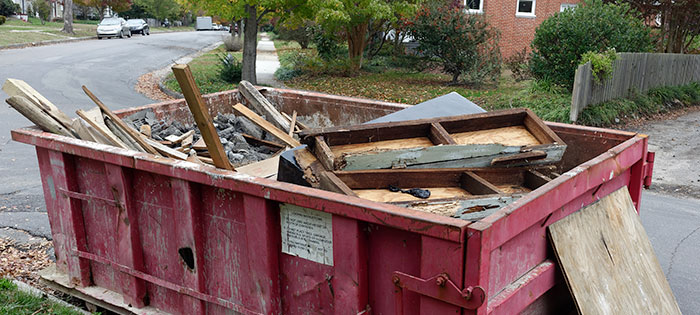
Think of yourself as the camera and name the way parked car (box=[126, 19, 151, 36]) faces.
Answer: facing the viewer and to the left of the viewer

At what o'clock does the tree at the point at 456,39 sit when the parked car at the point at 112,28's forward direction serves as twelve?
The tree is roughly at 10 o'clock from the parked car.

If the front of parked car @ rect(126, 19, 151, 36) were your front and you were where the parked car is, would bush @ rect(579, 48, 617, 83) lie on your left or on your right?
on your left

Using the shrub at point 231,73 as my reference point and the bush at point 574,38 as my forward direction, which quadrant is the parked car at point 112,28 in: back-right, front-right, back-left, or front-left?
back-left

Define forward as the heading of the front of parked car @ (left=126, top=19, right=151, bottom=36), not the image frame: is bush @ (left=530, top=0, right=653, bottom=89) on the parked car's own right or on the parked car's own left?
on the parked car's own left

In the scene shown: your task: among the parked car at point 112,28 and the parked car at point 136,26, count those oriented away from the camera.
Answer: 0

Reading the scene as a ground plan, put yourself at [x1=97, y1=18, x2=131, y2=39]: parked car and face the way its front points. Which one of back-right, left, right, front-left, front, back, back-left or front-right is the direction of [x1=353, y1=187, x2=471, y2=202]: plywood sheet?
front-left

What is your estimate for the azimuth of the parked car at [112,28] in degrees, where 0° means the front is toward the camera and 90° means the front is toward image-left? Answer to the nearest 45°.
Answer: approximately 45°

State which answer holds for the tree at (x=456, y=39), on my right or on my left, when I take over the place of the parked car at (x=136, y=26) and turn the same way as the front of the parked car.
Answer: on my left
